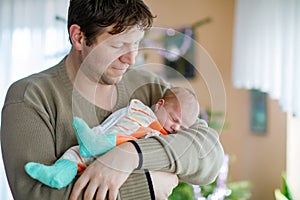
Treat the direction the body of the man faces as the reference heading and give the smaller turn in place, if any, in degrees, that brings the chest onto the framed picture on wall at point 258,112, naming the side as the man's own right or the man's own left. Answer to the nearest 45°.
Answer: approximately 90° to the man's own left

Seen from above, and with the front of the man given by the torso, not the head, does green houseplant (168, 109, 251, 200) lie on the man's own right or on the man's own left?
on the man's own left

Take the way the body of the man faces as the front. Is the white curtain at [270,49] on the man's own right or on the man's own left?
on the man's own left

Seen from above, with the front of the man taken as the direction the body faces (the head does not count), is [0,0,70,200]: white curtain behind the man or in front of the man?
behind

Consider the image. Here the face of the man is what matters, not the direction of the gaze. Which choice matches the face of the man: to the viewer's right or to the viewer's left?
to the viewer's right
